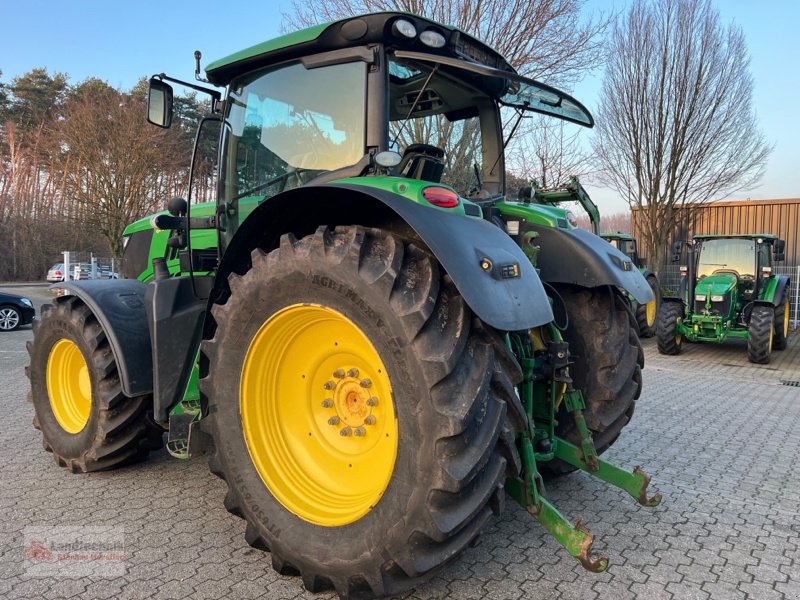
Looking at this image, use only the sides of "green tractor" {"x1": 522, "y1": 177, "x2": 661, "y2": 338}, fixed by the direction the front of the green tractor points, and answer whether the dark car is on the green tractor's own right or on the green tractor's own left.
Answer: on the green tractor's own right

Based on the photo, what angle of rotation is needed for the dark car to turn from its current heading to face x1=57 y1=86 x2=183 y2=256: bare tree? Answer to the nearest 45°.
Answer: approximately 90° to its left

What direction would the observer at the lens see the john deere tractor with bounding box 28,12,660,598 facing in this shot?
facing away from the viewer and to the left of the viewer

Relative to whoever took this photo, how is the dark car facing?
facing to the right of the viewer

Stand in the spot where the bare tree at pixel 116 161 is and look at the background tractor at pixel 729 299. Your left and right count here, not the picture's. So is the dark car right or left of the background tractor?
right

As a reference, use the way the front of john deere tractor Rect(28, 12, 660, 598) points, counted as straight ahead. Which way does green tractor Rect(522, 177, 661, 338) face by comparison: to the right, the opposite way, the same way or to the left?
to the left

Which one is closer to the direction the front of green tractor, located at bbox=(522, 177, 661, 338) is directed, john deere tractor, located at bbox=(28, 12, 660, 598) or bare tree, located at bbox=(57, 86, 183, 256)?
the john deere tractor

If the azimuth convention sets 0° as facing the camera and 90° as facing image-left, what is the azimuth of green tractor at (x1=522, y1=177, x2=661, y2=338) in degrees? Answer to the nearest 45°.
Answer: approximately 45°

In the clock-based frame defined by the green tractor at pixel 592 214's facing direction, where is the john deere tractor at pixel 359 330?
The john deere tractor is roughly at 11 o'clock from the green tractor.
